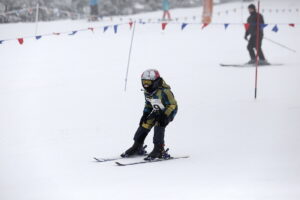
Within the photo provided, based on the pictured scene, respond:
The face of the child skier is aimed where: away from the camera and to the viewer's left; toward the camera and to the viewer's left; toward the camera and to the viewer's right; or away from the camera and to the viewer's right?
toward the camera and to the viewer's left

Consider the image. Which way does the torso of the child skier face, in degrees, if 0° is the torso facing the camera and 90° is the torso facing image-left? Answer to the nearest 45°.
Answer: approximately 45°
